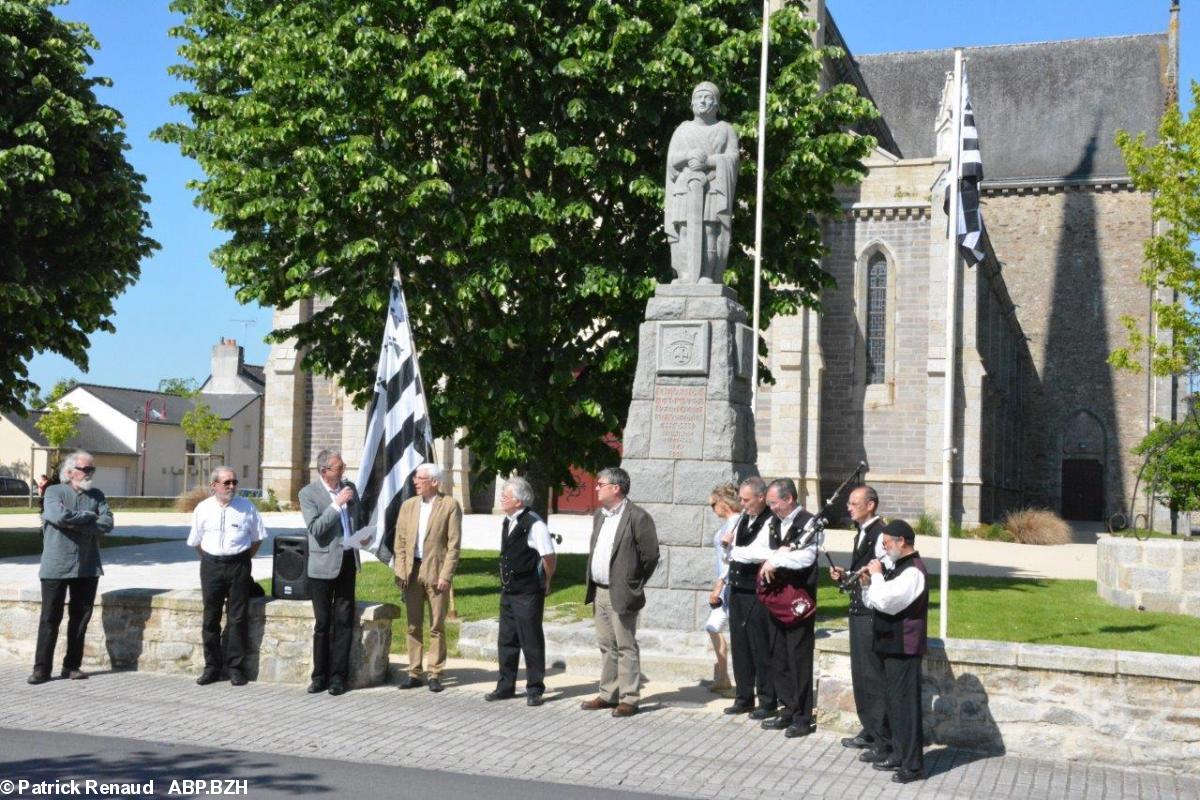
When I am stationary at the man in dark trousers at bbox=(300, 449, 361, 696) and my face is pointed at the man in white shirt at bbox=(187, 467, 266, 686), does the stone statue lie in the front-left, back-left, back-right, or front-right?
back-right

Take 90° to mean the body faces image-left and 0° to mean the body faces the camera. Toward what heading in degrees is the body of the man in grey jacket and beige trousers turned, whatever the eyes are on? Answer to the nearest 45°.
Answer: approximately 45°

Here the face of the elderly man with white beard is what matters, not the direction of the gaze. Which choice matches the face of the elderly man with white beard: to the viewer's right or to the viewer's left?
to the viewer's right

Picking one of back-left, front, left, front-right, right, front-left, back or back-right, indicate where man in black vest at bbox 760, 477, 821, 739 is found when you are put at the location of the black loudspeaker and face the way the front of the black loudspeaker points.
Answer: front-left

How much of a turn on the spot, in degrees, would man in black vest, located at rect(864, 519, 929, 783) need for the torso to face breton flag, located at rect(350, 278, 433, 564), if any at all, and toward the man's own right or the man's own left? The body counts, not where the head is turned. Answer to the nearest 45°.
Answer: approximately 45° to the man's own right

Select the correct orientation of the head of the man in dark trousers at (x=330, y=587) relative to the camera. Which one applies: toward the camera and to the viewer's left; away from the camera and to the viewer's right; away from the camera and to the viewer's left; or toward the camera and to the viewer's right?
toward the camera and to the viewer's right

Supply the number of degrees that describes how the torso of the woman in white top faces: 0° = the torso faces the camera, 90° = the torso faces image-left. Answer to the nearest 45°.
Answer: approximately 90°

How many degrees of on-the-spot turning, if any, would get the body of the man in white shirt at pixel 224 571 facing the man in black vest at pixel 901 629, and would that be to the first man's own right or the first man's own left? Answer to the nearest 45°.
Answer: approximately 45° to the first man's own left

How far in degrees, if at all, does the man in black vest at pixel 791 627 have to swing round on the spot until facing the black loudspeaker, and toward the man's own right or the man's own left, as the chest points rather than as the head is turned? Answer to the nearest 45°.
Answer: approximately 45° to the man's own right
